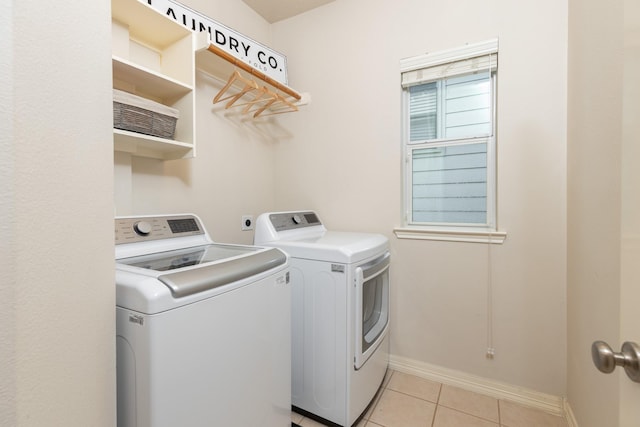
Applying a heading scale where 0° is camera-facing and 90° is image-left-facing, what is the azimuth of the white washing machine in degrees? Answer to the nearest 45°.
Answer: approximately 315°

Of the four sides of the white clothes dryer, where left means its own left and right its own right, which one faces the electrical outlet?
back

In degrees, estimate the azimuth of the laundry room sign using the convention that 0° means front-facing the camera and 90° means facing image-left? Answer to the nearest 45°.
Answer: approximately 315°
